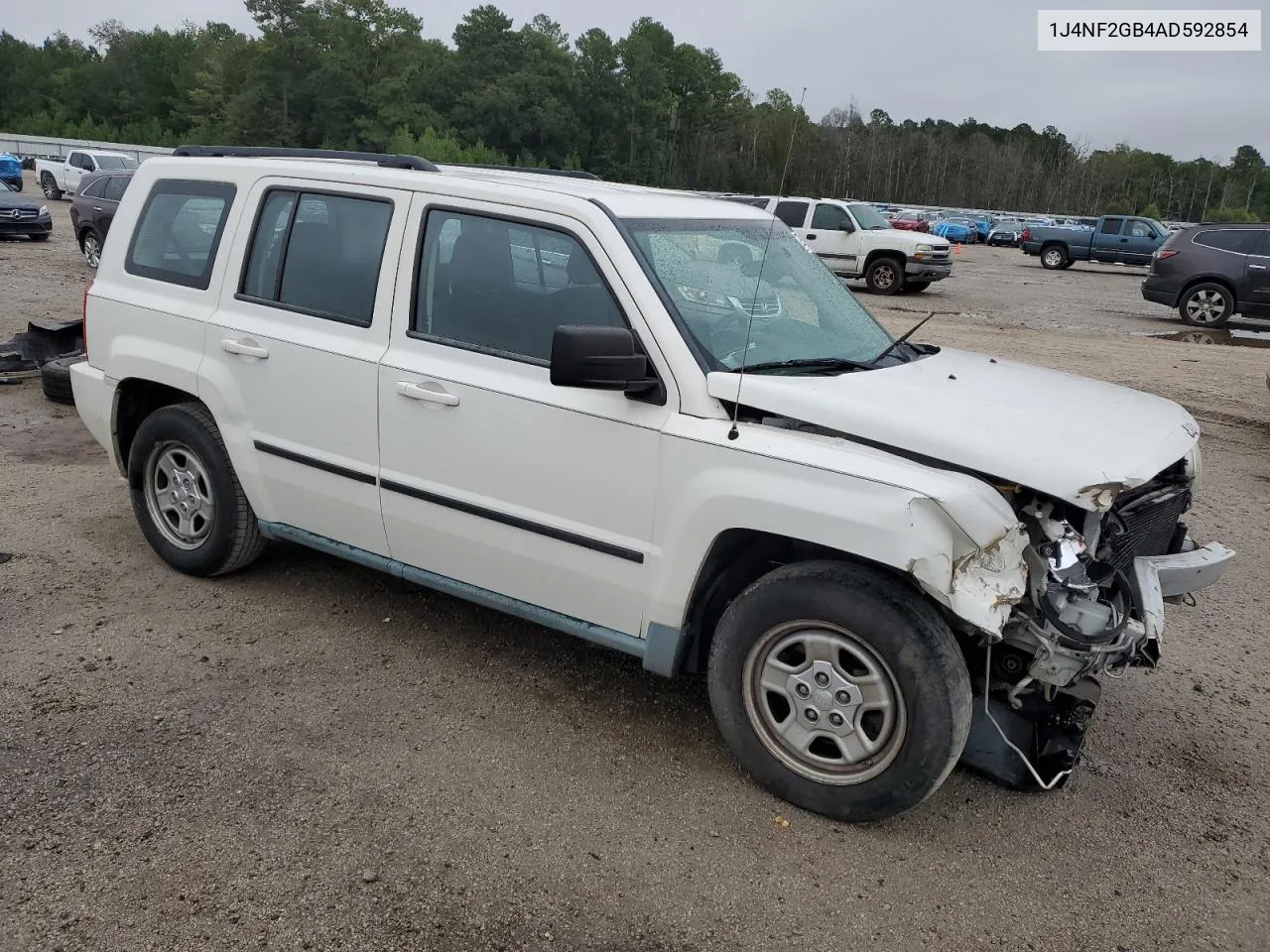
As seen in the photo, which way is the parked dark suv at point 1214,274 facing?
to the viewer's right

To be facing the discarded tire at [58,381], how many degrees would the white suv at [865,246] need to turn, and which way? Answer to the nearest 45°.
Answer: approximately 90° to its right

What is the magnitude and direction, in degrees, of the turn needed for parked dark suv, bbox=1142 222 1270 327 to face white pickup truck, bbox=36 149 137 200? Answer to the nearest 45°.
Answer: approximately 180°

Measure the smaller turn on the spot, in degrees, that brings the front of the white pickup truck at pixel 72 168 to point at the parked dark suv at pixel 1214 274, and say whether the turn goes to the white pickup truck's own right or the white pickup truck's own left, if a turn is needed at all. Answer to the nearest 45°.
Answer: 0° — it already faces it

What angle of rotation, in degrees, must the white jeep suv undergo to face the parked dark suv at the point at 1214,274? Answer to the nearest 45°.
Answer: approximately 90° to its left

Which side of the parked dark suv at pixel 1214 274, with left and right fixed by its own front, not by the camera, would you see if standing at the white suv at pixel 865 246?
back

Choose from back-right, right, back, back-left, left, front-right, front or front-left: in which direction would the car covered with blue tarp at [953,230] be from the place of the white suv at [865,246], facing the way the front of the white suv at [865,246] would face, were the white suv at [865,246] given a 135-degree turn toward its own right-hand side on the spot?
right

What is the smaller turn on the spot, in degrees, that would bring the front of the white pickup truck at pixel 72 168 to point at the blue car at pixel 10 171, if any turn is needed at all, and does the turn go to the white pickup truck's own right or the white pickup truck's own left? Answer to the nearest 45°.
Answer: approximately 135° to the white pickup truck's own left

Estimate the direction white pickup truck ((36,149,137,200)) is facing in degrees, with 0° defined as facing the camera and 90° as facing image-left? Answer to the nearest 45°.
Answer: approximately 315°

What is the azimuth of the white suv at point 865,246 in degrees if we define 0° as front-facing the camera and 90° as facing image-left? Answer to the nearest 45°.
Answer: approximately 315°
